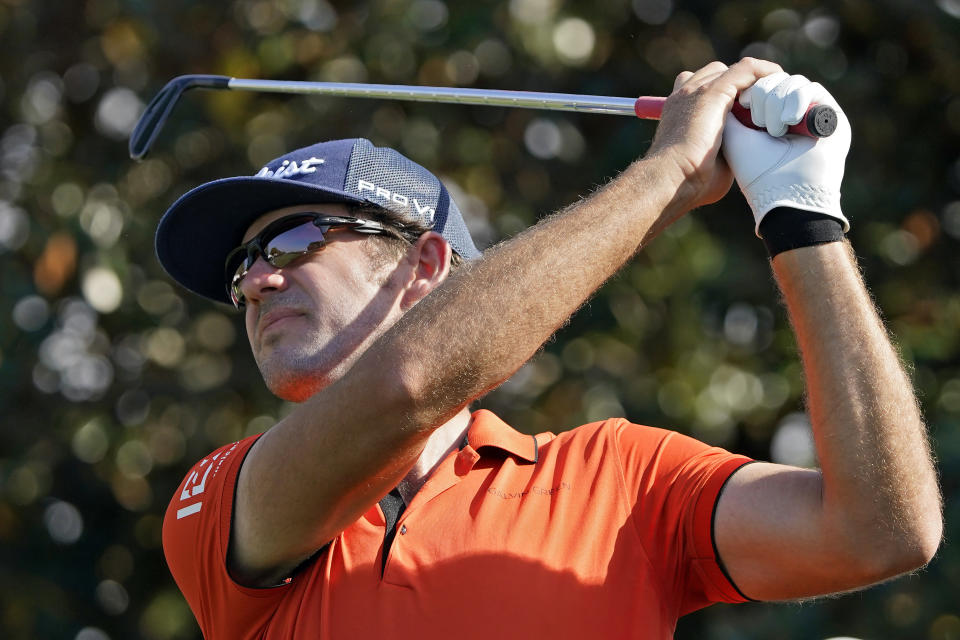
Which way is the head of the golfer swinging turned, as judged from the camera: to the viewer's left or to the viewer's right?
to the viewer's left

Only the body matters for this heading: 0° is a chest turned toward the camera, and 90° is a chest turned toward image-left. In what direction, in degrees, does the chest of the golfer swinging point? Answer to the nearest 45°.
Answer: approximately 45°
